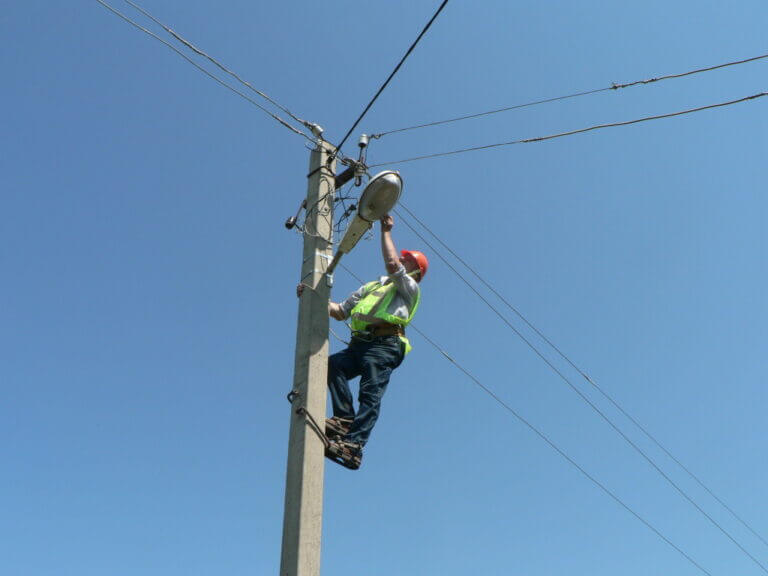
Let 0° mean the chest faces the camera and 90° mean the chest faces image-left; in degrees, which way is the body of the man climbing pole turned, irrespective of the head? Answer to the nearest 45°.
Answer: approximately 90°
